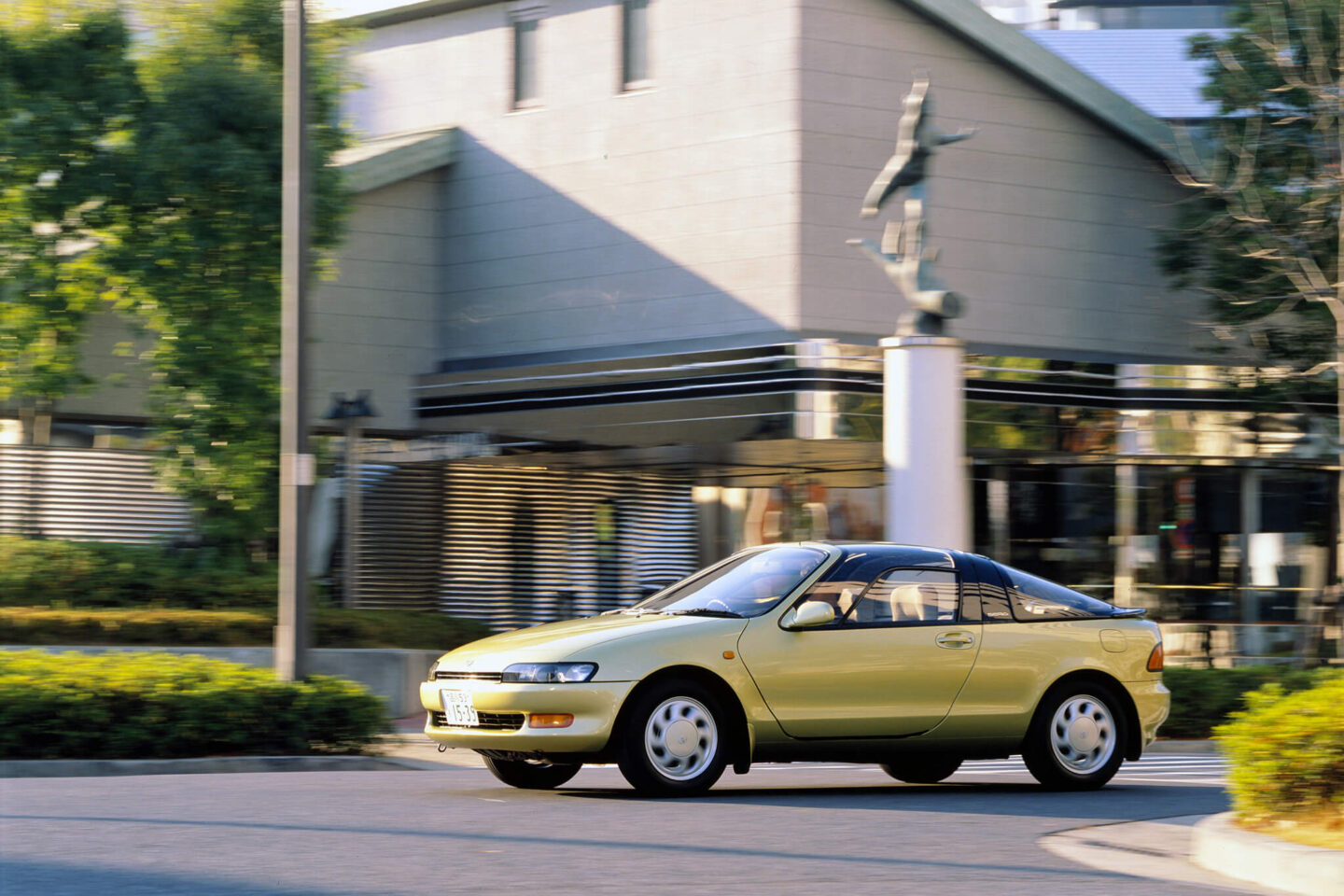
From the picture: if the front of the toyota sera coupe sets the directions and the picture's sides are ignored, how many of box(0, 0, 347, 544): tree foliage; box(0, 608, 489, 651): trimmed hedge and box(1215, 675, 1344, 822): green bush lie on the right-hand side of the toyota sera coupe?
2

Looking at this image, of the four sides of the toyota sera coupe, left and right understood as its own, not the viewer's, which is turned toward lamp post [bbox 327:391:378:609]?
right

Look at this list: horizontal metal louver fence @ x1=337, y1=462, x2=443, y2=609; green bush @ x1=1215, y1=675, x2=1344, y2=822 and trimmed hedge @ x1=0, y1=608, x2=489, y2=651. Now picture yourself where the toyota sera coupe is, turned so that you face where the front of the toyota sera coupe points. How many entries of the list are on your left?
1

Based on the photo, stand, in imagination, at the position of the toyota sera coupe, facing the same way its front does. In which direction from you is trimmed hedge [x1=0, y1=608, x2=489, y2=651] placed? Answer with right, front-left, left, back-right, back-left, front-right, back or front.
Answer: right

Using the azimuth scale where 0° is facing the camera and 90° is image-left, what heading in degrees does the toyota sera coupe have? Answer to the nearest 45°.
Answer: approximately 45°

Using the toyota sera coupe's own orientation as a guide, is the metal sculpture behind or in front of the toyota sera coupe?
behind

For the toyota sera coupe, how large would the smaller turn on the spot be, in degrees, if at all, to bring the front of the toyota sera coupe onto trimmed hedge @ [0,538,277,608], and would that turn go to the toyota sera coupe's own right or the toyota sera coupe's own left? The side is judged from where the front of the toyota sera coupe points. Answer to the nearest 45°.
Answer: approximately 90° to the toyota sera coupe's own right

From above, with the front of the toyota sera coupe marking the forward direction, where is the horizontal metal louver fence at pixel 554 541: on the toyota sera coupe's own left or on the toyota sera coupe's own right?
on the toyota sera coupe's own right

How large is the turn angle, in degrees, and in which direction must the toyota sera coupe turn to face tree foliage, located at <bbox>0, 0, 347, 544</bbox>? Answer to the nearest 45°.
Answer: approximately 90° to its right

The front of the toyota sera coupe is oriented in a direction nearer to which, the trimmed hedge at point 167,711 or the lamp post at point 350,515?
the trimmed hedge

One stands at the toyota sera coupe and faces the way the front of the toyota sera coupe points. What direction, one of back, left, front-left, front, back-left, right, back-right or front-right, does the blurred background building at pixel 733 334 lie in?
back-right

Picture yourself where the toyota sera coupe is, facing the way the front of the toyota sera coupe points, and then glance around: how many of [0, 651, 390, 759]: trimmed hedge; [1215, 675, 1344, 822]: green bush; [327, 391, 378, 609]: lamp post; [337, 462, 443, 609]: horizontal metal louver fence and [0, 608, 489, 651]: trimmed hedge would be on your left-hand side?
1

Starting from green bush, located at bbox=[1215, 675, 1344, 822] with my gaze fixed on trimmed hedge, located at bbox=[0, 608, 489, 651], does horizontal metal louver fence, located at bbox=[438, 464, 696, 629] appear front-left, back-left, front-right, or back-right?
front-right

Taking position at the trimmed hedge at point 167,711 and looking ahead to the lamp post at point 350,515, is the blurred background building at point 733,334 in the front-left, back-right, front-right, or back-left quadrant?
front-right

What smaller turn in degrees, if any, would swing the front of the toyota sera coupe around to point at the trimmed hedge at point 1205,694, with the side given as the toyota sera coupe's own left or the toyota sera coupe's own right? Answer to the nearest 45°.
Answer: approximately 180°

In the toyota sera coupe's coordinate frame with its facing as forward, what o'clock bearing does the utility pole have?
The utility pole is roughly at 3 o'clock from the toyota sera coupe.

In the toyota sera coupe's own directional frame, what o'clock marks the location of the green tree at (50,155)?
The green tree is roughly at 3 o'clock from the toyota sera coupe.

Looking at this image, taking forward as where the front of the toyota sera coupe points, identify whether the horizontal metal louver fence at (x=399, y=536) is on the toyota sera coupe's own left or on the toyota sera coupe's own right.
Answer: on the toyota sera coupe's own right
